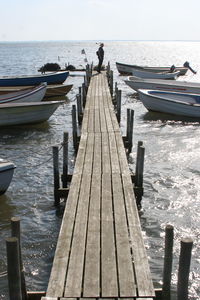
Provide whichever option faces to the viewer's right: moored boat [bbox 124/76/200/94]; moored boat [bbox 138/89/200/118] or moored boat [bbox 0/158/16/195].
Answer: moored boat [bbox 0/158/16/195]

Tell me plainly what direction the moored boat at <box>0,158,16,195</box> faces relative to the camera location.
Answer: facing to the right of the viewer

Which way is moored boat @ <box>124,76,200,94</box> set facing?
to the viewer's left

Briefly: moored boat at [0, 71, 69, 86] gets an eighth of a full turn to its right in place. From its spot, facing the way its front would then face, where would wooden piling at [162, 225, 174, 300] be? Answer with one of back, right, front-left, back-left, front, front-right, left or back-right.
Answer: front-right

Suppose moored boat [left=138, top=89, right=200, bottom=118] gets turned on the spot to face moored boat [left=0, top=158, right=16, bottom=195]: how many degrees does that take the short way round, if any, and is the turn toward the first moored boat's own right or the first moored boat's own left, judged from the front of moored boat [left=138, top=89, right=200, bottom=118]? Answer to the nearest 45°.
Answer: approximately 90° to the first moored boat's own left

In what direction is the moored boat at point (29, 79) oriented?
to the viewer's right

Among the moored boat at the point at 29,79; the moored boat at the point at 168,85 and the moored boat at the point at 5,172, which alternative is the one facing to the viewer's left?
the moored boat at the point at 168,85

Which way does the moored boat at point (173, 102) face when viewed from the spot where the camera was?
facing to the left of the viewer

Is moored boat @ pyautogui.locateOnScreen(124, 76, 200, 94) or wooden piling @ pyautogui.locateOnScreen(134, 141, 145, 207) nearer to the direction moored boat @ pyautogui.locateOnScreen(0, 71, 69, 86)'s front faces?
the moored boat

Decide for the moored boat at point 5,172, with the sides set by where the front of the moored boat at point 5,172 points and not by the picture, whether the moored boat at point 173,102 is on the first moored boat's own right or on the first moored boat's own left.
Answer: on the first moored boat's own left

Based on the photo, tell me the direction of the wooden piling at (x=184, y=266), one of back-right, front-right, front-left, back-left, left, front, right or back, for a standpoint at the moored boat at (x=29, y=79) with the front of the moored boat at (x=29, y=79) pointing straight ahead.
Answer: right

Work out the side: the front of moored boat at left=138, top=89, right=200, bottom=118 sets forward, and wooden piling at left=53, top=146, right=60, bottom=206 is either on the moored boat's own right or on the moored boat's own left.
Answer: on the moored boat's own left

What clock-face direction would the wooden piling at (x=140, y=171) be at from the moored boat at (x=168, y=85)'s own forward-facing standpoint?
The wooden piling is roughly at 9 o'clock from the moored boat.
